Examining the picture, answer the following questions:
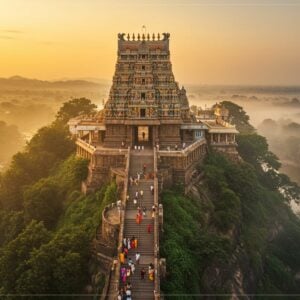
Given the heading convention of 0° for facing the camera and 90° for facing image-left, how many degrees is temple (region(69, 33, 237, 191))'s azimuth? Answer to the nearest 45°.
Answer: approximately 0°

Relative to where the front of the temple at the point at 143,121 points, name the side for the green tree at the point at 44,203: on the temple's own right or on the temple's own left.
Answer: on the temple's own right
